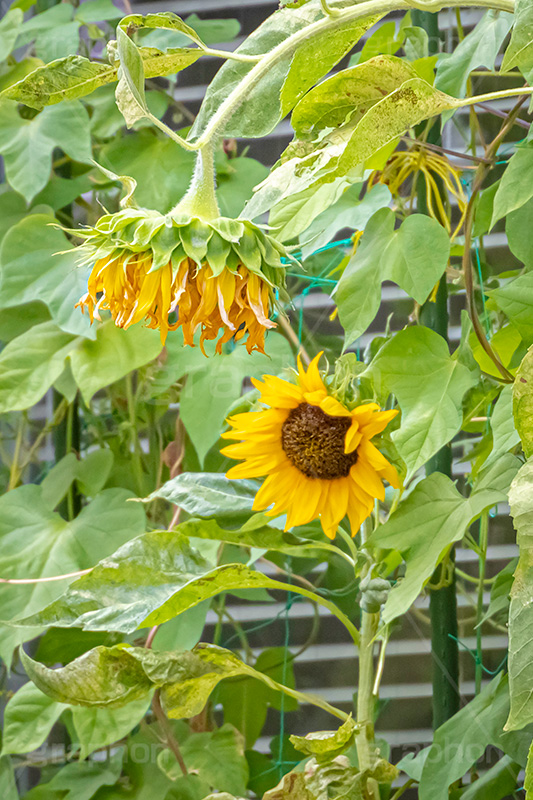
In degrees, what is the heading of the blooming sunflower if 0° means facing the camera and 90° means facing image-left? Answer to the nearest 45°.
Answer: approximately 0°
